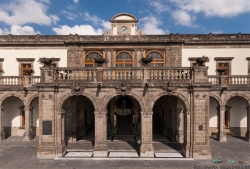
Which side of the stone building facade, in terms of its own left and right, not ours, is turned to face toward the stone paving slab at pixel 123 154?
front

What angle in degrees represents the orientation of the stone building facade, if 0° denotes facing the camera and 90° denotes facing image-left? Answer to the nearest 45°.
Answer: approximately 0°
